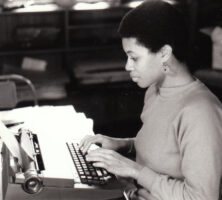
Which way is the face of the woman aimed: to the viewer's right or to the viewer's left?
to the viewer's left

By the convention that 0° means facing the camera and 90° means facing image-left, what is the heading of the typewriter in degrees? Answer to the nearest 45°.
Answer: approximately 270°

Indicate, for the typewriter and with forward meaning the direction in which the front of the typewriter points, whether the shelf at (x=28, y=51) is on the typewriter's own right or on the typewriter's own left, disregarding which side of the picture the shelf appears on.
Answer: on the typewriter's own left
